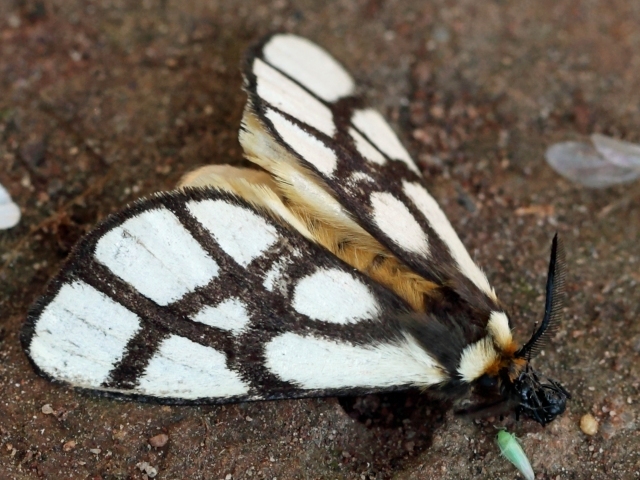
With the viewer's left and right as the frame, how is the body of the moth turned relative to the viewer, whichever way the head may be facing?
facing the viewer and to the right of the viewer

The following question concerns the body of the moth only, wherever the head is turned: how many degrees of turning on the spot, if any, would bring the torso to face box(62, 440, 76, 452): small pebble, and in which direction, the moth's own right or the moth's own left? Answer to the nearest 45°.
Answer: approximately 135° to the moth's own right
